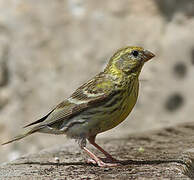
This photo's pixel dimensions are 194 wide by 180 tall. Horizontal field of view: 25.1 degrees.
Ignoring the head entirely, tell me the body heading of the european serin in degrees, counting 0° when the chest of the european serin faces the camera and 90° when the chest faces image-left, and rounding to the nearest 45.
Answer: approximately 270°
